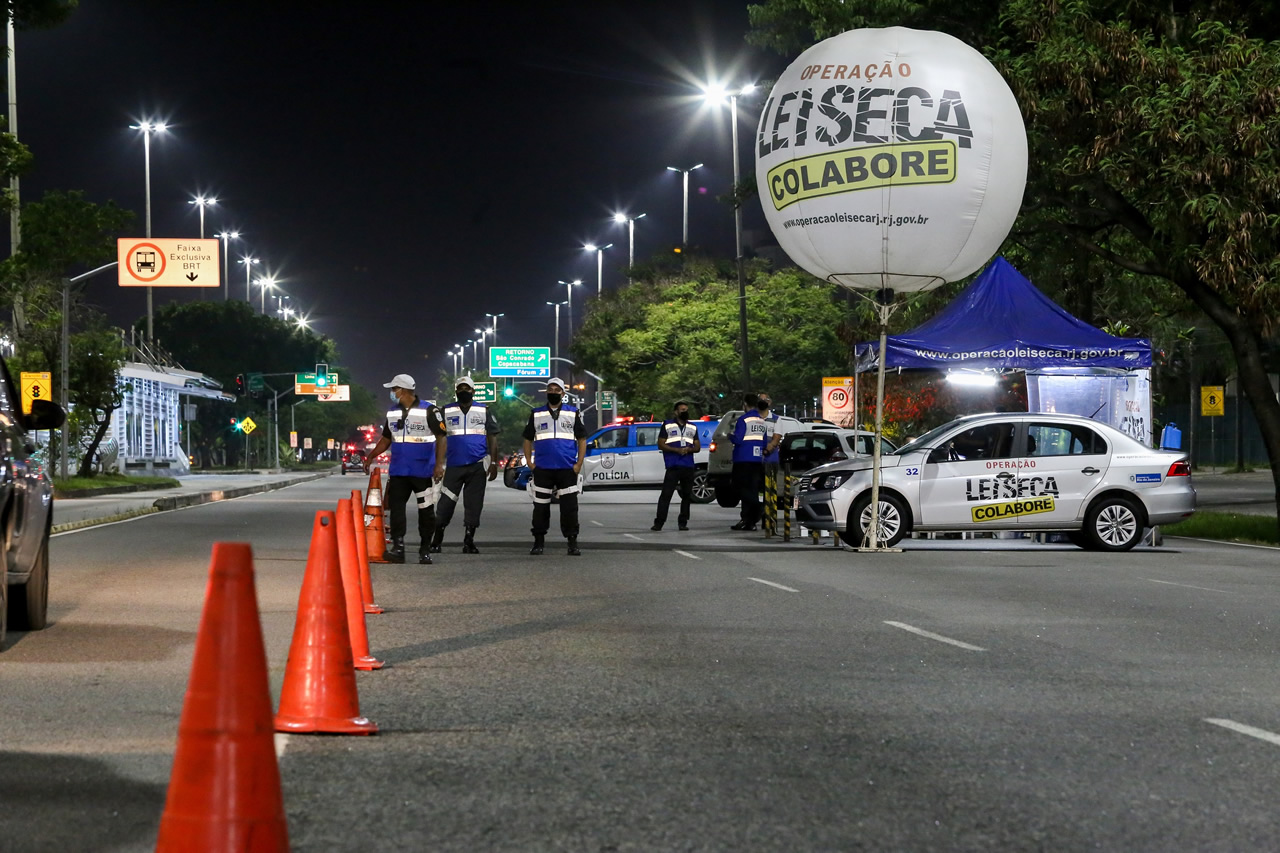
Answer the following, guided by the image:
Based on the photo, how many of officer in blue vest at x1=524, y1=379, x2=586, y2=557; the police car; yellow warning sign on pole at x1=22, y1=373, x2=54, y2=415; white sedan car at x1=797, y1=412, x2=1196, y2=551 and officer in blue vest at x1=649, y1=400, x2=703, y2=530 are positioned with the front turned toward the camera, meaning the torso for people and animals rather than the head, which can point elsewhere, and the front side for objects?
3

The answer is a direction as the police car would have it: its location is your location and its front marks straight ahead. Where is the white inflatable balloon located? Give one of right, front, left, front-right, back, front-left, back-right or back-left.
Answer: left

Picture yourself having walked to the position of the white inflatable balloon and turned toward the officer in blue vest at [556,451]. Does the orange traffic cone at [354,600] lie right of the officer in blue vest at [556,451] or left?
left

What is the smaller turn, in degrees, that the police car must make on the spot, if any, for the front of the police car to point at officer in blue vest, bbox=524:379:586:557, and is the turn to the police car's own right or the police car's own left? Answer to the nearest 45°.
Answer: approximately 90° to the police car's own left

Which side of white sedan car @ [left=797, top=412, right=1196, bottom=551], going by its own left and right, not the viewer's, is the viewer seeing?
left

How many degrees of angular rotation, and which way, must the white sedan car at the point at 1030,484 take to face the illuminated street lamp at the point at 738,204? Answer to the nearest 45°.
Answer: approximately 90° to its right

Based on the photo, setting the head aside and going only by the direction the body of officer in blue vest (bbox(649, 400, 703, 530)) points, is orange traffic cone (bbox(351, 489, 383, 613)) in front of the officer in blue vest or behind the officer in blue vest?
in front

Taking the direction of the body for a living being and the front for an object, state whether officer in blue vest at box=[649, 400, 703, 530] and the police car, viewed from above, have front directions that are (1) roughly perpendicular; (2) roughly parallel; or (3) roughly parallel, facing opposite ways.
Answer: roughly perpendicular

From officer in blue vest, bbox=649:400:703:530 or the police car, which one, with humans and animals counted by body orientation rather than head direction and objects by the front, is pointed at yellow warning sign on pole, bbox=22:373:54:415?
the police car

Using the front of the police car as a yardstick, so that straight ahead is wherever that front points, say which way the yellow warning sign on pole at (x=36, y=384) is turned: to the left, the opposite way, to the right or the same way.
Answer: to the left

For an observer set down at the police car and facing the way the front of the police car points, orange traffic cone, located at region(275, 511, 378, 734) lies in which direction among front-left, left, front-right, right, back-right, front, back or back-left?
left
